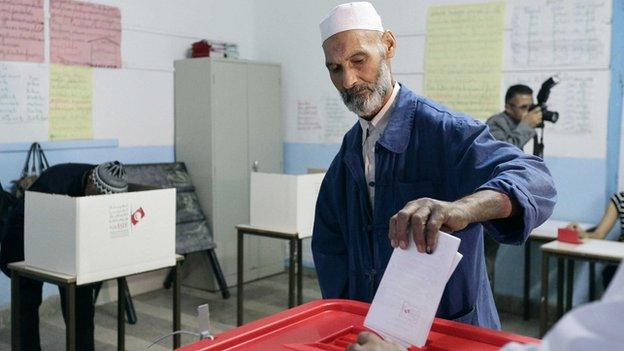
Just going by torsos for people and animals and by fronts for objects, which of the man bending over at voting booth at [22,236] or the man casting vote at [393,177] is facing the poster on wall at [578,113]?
the man bending over at voting booth at [22,236]

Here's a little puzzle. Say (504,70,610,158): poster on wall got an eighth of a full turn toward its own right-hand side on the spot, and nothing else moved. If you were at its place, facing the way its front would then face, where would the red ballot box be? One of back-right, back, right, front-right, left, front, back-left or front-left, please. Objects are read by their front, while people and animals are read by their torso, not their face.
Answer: front-left

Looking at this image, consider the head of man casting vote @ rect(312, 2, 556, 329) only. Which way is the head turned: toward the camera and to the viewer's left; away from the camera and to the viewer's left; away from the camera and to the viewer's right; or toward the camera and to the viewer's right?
toward the camera and to the viewer's left

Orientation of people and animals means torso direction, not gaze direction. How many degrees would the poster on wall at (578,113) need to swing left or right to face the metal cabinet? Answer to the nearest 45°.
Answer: approximately 90° to its right

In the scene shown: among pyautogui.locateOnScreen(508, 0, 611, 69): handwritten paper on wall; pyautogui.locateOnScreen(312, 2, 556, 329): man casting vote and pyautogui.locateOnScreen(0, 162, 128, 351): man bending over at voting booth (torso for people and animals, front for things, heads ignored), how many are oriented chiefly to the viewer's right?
1

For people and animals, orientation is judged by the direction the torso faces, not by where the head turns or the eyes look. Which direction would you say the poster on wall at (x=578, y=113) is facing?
toward the camera

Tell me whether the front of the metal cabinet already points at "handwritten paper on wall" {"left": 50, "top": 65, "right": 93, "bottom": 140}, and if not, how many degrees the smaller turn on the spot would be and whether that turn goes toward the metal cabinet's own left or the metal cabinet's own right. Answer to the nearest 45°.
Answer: approximately 90° to the metal cabinet's own right

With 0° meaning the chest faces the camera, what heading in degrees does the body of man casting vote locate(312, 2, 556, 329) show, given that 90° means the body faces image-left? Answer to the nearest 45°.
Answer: approximately 45°

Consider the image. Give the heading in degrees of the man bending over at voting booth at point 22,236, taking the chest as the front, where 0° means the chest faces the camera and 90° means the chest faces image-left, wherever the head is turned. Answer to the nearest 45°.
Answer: approximately 270°

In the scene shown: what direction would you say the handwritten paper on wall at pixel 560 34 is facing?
toward the camera

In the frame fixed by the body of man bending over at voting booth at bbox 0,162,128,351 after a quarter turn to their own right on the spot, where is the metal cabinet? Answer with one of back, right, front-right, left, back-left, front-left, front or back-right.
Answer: back-left

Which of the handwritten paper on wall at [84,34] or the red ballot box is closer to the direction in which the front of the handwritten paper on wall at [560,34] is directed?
the red ballot box

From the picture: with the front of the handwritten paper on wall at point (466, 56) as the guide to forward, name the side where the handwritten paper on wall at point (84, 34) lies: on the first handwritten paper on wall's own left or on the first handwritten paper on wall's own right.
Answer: on the first handwritten paper on wall's own right

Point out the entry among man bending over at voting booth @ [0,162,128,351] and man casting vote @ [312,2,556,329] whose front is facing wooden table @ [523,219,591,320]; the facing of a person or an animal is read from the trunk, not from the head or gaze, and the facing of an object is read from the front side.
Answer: man bending over at voting booth @ [0,162,128,351]

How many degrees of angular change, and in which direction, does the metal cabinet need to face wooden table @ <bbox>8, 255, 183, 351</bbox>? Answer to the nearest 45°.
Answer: approximately 45° to its right
